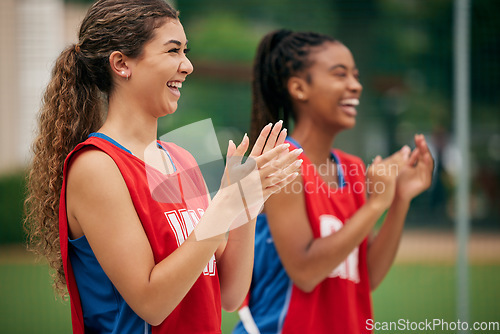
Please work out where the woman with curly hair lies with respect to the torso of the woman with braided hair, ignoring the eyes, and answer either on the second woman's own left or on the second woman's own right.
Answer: on the second woman's own right

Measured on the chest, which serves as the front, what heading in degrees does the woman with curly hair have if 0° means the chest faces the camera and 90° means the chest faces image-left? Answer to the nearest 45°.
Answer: approximately 315°

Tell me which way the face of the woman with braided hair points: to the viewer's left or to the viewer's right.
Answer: to the viewer's right

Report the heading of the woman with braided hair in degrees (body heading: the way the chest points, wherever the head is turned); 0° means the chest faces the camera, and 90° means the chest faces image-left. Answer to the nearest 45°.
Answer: approximately 315°

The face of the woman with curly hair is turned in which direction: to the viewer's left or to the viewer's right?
to the viewer's right
